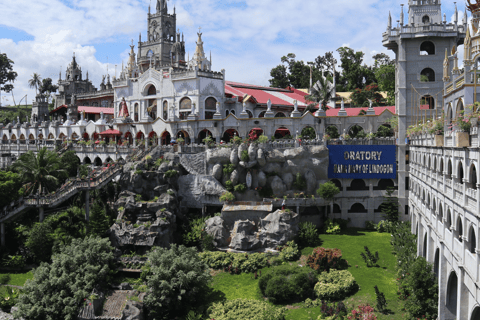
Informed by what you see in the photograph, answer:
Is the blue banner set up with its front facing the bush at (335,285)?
yes

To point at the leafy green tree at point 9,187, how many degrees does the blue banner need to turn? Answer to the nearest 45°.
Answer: approximately 45° to its right

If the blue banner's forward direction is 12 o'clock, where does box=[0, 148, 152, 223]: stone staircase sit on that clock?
The stone staircase is roughly at 2 o'clock from the blue banner.

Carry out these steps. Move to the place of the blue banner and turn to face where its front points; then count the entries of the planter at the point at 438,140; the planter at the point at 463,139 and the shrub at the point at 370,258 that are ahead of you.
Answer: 3

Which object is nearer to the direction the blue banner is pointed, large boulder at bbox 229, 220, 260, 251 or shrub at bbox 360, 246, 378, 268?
the shrub

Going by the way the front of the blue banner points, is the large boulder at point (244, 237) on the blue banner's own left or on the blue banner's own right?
on the blue banner's own right

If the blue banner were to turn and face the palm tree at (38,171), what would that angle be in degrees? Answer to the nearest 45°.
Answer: approximately 90° to its right

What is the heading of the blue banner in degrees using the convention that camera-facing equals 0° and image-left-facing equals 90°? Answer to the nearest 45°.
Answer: approximately 0°

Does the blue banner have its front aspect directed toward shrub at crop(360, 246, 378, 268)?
yes

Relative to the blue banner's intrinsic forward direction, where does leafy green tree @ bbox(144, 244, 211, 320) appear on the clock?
The leafy green tree is roughly at 1 o'clock from the blue banner.

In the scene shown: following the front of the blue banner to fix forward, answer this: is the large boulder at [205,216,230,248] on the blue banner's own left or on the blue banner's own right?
on the blue banner's own right

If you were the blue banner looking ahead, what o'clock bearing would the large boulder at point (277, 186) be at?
The large boulder is roughly at 2 o'clock from the blue banner.

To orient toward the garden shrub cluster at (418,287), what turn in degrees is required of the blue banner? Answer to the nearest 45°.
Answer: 0° — it already faces it

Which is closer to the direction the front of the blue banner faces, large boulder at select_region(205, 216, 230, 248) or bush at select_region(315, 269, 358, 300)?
the bush

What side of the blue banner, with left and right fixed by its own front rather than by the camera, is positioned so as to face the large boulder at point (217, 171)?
right
